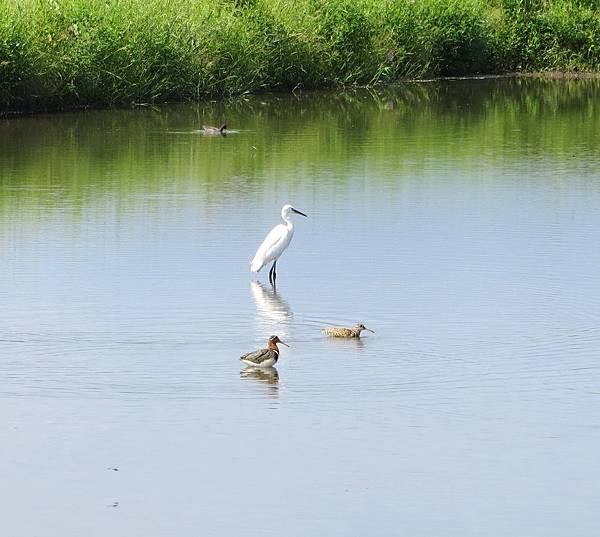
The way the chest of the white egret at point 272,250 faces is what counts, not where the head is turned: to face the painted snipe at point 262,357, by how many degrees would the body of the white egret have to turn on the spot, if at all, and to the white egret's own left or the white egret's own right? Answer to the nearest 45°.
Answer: approximately 90° to the white egret's own right

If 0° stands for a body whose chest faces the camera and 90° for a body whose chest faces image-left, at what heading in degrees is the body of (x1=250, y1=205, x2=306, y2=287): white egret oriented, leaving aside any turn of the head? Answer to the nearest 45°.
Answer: approximately 270°
